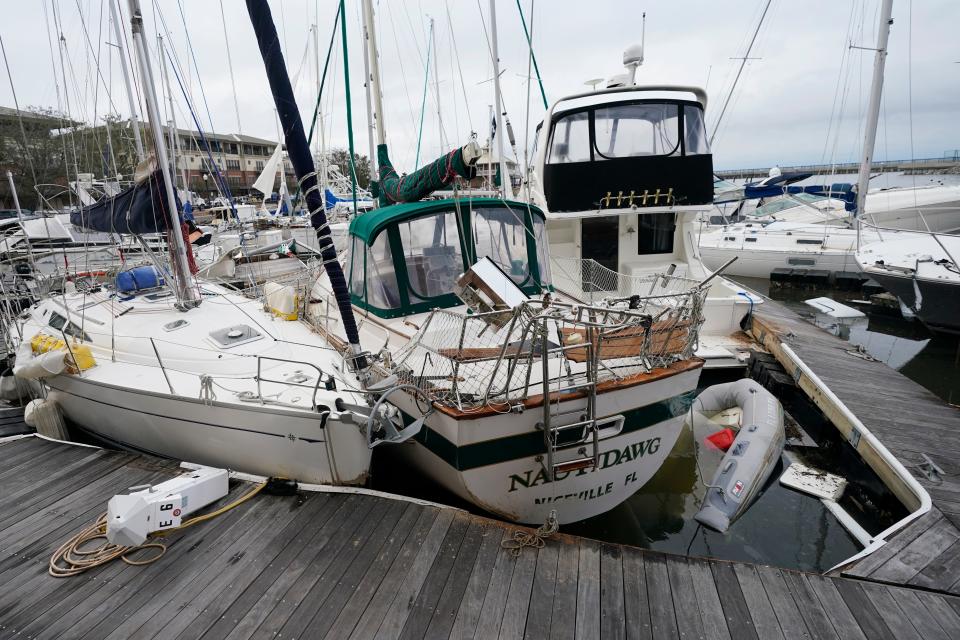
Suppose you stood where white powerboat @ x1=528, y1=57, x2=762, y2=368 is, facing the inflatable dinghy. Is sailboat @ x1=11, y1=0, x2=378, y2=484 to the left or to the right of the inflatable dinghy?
right

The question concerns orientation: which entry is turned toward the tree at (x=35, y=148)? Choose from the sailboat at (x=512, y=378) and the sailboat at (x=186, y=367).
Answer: the sailboat at (x=512, y=378)

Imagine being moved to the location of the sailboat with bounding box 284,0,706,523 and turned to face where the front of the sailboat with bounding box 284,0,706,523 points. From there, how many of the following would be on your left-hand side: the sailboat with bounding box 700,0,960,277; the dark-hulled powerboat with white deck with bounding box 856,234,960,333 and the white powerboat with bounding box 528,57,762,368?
0

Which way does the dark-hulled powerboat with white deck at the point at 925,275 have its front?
to the viewer's left

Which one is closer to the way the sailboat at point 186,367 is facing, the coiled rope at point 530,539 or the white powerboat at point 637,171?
the coiled rope

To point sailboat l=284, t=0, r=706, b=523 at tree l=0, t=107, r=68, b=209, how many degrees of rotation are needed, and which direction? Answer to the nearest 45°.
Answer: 0° — it already faces it

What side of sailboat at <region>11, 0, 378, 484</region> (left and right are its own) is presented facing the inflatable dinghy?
front

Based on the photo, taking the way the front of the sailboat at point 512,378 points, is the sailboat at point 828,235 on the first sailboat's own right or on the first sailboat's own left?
on the first sailboat's own right

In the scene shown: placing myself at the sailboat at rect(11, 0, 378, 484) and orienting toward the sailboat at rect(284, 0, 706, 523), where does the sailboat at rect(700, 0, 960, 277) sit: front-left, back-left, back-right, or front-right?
front-left

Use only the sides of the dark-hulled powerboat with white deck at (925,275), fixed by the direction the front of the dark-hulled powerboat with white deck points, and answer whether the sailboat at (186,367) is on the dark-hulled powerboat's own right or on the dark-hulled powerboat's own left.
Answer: on the dark-hulled powerboat's own left
